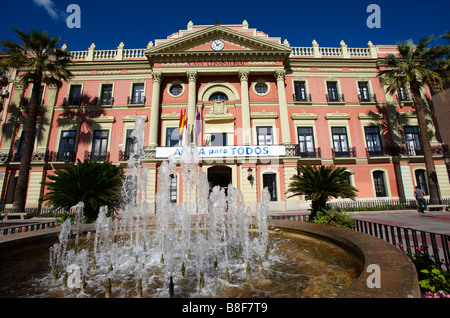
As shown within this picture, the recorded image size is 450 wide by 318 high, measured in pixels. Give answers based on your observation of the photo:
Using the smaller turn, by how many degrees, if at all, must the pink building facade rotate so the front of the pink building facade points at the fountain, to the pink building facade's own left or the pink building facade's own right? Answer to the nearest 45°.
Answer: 0° — it already faces it

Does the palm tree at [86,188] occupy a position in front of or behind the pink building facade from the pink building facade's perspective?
in front

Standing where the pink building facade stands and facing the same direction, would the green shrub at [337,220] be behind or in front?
in front

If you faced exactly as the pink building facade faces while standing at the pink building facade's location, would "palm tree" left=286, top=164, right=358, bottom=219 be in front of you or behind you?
in front

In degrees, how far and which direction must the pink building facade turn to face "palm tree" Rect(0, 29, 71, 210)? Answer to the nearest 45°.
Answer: approximately 90° to its right

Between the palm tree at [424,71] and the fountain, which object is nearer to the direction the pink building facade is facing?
the fountain

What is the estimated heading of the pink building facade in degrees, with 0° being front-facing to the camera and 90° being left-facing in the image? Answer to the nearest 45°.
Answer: approximately 0°

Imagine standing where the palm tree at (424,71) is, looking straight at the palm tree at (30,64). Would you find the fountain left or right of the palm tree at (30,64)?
left
